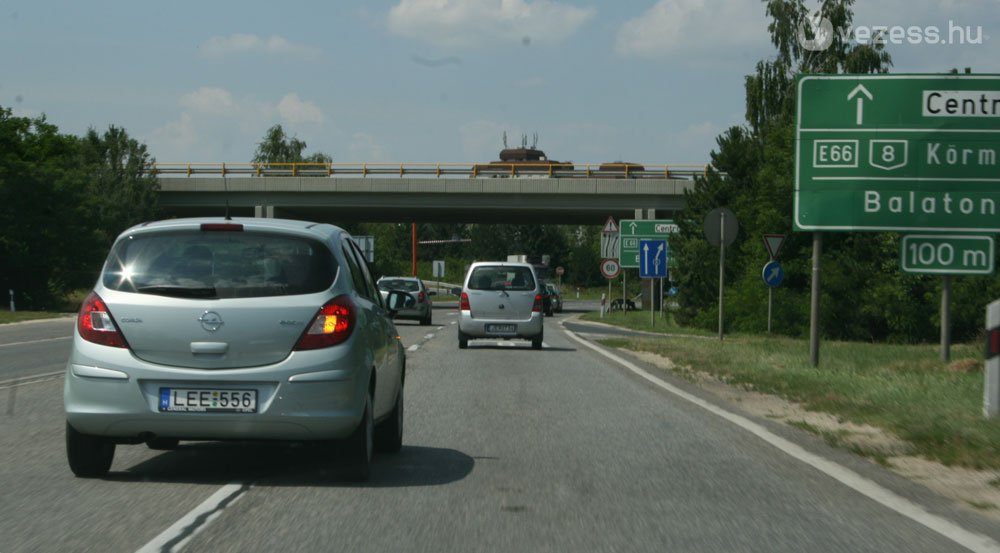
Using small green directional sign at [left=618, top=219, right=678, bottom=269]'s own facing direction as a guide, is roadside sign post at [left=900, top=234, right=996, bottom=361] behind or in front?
in front

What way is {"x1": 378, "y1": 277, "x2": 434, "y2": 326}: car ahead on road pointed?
away from the camera

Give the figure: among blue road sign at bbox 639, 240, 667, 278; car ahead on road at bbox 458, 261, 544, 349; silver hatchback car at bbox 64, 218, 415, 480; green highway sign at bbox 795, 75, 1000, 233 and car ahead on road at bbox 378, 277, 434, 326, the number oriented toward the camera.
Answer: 2

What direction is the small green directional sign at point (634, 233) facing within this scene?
toward the camera

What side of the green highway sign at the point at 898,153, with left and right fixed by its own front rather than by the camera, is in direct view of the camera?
front

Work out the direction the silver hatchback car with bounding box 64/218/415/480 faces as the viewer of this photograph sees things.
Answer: facing away from the viewer

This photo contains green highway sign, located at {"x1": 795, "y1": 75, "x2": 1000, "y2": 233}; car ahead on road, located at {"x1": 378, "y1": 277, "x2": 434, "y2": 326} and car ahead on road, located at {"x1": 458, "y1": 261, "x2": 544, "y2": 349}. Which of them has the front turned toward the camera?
the green highway sign

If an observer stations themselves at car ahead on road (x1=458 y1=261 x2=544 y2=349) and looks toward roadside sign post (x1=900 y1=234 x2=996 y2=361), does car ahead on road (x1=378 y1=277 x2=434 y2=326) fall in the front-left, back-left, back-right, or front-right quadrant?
back-left

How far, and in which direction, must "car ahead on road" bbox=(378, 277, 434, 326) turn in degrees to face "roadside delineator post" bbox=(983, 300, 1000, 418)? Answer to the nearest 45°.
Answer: approximately 180°

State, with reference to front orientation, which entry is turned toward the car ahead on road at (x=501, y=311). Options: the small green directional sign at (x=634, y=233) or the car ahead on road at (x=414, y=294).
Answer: the small green directional sign

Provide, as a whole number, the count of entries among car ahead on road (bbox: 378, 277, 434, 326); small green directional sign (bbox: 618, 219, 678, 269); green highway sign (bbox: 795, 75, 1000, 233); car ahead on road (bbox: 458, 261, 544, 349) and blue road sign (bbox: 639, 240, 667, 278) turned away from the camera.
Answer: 2

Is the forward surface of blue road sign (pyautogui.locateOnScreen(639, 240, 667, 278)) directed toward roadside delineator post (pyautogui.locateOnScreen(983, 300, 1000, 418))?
yes

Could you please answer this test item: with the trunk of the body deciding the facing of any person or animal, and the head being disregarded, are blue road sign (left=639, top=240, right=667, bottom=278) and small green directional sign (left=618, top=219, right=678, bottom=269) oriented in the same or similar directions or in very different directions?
same or similar directions

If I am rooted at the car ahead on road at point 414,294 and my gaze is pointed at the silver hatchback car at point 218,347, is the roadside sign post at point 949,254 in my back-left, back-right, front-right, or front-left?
front-left

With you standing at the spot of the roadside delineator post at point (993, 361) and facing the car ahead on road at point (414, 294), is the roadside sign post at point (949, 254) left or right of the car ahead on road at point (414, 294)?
right

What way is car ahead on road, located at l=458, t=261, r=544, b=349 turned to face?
away from the camera

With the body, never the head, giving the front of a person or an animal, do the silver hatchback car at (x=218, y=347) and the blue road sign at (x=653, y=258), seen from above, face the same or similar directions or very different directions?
very different directions

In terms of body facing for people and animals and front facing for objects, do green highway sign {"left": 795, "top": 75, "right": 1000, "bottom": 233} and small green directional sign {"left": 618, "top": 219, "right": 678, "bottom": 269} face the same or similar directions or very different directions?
same or similar directions

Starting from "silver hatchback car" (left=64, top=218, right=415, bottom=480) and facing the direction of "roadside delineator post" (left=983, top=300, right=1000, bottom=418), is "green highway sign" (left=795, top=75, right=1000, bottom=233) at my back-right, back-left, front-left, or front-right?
front-left
